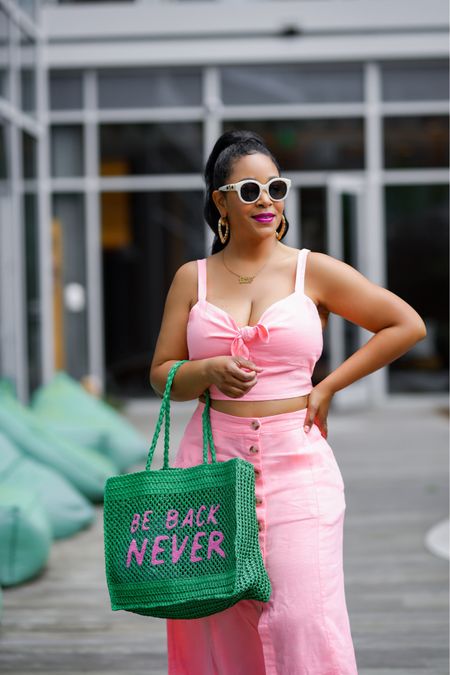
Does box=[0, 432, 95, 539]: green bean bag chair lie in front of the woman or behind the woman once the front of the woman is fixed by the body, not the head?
behind

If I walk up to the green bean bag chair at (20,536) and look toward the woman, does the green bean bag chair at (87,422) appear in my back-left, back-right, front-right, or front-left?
back-left

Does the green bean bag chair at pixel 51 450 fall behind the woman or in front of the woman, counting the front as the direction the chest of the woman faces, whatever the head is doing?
behind

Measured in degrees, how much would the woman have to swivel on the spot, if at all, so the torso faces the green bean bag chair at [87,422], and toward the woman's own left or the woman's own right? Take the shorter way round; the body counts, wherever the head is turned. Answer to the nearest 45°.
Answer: approximately 180°

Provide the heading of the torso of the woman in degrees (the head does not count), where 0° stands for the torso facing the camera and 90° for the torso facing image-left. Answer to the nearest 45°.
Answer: approximately 0°

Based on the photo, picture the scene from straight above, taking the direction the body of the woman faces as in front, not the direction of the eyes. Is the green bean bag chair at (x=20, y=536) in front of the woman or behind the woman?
behind
